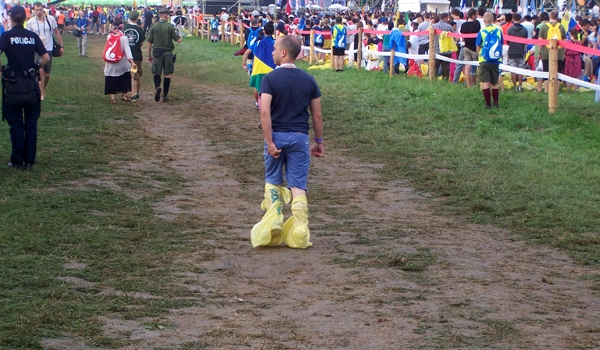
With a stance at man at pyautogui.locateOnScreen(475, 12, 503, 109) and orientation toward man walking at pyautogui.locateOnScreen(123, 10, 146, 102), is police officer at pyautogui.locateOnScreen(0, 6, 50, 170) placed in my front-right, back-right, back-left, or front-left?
front-left

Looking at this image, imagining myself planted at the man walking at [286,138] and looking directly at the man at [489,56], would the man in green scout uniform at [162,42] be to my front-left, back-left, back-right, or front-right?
front-left

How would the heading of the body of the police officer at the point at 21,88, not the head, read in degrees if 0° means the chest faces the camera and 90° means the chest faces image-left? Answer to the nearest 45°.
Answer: approximately 180°

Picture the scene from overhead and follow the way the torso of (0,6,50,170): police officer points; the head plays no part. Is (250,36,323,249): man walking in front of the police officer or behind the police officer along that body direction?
behind

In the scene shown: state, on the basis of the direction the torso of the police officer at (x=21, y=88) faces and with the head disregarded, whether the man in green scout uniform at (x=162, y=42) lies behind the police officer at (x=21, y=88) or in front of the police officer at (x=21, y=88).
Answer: in front

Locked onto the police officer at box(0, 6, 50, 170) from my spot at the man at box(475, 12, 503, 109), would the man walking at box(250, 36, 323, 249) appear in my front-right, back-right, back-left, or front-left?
front-left

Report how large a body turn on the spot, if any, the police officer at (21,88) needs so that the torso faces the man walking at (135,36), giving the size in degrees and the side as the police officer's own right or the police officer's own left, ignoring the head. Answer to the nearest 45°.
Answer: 0° — they already face them

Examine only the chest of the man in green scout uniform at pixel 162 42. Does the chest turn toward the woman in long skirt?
no

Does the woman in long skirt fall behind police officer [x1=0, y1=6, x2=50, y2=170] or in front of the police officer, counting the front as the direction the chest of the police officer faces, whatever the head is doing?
in front
